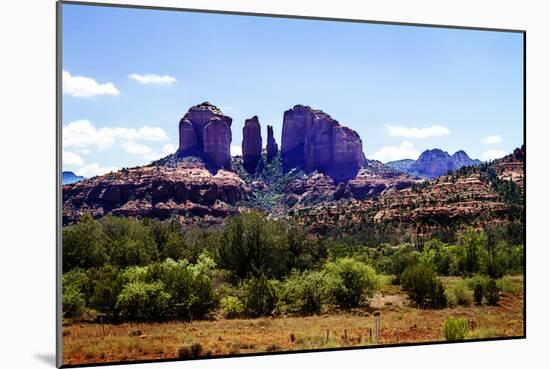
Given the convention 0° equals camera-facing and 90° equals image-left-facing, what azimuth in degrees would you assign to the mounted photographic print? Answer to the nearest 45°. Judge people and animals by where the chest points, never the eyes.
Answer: approximately 315°
